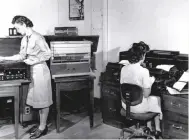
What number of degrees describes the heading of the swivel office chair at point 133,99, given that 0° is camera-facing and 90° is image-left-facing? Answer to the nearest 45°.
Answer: approximately 225°

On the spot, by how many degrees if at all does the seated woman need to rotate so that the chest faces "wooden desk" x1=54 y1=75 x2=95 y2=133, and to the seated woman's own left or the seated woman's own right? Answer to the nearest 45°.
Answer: approximately 90° to the seated woman's own left

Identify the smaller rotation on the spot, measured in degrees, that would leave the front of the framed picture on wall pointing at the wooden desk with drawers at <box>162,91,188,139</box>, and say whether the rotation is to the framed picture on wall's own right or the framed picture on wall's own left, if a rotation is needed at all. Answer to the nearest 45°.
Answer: approximately 45° to the framed picture on wall's own left

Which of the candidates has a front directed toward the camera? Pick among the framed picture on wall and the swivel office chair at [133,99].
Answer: the framed picture on wall

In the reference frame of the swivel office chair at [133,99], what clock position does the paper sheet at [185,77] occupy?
The paper sheet is roughly at 1 o'clock from the swivel office chair.

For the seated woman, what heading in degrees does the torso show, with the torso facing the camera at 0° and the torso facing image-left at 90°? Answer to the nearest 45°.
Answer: approximately 225°

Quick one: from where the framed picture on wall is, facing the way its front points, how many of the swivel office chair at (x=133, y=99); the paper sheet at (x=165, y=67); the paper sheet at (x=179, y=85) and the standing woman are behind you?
0

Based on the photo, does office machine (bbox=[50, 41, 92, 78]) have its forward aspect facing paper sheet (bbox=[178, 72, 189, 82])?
no

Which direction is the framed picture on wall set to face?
toward the camera

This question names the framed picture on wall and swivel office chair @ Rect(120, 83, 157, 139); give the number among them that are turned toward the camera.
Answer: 1

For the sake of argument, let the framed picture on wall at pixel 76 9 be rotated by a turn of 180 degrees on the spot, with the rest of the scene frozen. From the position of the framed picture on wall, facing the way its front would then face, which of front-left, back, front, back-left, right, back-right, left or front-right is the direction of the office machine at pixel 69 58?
back

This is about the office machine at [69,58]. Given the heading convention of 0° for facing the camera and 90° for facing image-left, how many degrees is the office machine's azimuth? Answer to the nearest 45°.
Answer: approximately 0°

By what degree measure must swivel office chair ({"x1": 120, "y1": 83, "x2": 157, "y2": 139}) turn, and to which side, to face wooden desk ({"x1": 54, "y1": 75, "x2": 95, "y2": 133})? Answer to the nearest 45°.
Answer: approximately 90° to its left

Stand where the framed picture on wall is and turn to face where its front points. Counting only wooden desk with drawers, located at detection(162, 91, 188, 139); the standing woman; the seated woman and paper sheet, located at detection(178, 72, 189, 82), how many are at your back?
0

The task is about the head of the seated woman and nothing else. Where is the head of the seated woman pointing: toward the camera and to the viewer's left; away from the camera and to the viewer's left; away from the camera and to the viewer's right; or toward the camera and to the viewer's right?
away from the camera and to the viewer's right

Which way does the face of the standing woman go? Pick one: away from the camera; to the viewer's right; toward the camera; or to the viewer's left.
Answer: to the viewer's left
